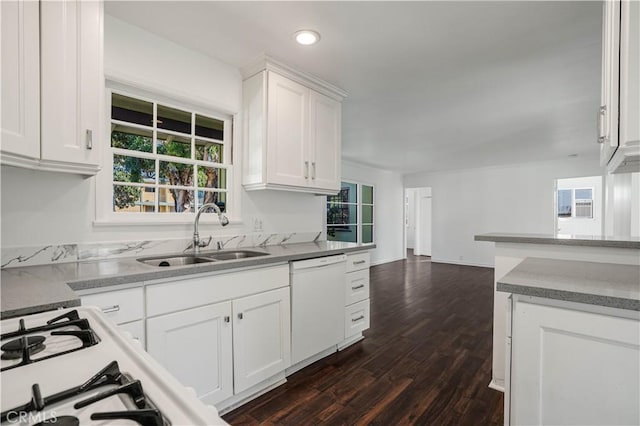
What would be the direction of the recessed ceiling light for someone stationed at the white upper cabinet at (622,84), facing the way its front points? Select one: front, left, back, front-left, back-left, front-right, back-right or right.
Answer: front

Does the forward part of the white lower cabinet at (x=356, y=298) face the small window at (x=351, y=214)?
no

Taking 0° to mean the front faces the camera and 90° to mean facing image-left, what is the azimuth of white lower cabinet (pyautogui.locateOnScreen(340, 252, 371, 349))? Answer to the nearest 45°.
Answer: approximately 315°

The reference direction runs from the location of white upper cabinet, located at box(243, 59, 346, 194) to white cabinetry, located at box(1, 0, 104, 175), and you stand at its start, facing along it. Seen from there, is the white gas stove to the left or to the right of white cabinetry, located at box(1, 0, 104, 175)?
left

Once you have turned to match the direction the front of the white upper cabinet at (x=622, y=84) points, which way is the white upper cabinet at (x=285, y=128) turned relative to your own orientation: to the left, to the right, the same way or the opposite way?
the opposite way

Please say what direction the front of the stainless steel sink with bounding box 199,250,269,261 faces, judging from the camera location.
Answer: facing the viewer and to the right of the viewer

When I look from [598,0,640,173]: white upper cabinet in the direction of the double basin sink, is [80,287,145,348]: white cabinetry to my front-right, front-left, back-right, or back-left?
front-left

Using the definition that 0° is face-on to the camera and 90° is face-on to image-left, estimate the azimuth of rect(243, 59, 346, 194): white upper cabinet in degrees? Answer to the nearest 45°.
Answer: approximately 315°

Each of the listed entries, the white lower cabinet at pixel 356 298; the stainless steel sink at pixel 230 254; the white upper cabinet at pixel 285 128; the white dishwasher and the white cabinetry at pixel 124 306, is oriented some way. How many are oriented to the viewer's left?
0

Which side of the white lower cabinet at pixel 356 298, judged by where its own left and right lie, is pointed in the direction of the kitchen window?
right

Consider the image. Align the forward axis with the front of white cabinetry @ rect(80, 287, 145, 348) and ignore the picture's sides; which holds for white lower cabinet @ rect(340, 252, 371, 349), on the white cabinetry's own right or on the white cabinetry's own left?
on the white cabinetry's own left

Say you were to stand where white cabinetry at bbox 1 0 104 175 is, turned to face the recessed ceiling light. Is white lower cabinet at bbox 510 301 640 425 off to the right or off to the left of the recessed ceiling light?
right

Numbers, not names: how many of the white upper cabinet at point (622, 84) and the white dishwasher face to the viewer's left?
1

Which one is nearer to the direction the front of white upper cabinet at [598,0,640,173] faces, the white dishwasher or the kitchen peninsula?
the white dishwasher

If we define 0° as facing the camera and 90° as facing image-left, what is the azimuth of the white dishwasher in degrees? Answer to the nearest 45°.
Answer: approximately 315°

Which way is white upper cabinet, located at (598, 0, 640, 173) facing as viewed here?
to the viewer's left
